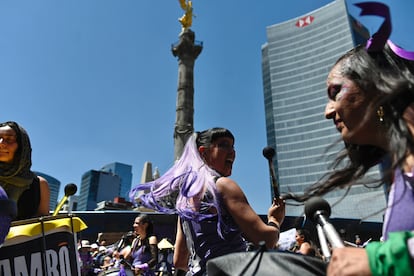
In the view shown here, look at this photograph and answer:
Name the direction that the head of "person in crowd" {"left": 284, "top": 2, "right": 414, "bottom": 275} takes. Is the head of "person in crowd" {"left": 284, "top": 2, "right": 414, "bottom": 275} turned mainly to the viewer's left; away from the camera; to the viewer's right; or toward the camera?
to the viewer's left

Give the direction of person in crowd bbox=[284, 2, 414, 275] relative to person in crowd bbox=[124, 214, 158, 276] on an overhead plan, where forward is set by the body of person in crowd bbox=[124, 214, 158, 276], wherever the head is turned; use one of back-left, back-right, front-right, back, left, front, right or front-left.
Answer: front-left

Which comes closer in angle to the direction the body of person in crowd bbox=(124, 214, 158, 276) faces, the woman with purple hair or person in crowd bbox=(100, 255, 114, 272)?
the woman with purple hair

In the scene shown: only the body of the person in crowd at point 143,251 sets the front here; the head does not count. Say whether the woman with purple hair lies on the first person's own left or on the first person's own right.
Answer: on the first person's own left

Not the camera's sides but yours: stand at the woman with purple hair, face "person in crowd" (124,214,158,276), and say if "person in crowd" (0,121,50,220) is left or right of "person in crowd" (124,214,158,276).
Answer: left

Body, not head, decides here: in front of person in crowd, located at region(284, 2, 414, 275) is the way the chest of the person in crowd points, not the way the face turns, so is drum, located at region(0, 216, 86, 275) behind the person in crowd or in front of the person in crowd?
in front

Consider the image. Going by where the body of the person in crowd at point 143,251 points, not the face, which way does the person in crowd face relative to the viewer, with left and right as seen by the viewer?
facing the viewer and to the left of the viewer

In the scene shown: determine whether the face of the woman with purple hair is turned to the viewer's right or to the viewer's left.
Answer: to the viewer's right

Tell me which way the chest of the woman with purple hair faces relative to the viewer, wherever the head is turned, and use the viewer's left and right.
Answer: facing away from the viewer and to the right of the viewer

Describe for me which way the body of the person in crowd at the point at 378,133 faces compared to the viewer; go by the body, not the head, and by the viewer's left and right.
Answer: facing to the left of the viewer

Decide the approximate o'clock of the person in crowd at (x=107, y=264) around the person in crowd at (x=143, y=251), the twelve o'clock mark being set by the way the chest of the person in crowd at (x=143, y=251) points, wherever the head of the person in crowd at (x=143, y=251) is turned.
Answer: the person in crowd at (x=107, y=264) is roughly at 4 o'clock from the person in crowd at (x=143, y=251).

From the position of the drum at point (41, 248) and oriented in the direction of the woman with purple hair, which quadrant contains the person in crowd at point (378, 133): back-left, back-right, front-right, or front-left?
front-right
